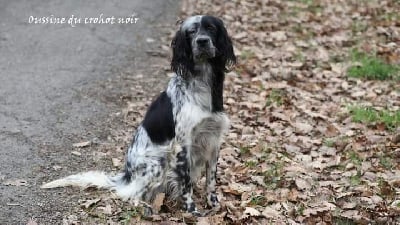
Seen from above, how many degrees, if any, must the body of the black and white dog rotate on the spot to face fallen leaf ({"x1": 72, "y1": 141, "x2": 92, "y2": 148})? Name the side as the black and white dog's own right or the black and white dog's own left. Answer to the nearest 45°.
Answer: approximately 180°

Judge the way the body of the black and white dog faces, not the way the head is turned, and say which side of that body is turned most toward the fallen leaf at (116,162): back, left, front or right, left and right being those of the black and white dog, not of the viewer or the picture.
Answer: back

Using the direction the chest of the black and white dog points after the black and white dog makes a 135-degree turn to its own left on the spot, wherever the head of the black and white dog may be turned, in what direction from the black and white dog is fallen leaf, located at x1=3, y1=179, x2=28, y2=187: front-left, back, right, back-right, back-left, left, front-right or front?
left

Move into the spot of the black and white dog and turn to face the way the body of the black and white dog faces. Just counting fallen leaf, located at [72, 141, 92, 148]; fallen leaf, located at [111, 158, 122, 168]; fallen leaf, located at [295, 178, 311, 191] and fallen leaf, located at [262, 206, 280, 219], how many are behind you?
2

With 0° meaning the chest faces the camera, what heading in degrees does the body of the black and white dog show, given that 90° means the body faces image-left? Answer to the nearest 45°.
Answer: approximately 315°

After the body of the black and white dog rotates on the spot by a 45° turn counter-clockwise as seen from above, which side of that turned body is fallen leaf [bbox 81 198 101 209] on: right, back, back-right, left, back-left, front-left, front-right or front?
back

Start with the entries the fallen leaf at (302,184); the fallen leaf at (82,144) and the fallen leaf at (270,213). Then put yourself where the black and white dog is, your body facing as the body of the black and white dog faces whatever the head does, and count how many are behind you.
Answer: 1

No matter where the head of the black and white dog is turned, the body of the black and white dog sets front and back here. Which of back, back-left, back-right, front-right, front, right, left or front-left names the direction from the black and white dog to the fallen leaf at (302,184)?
front-left
